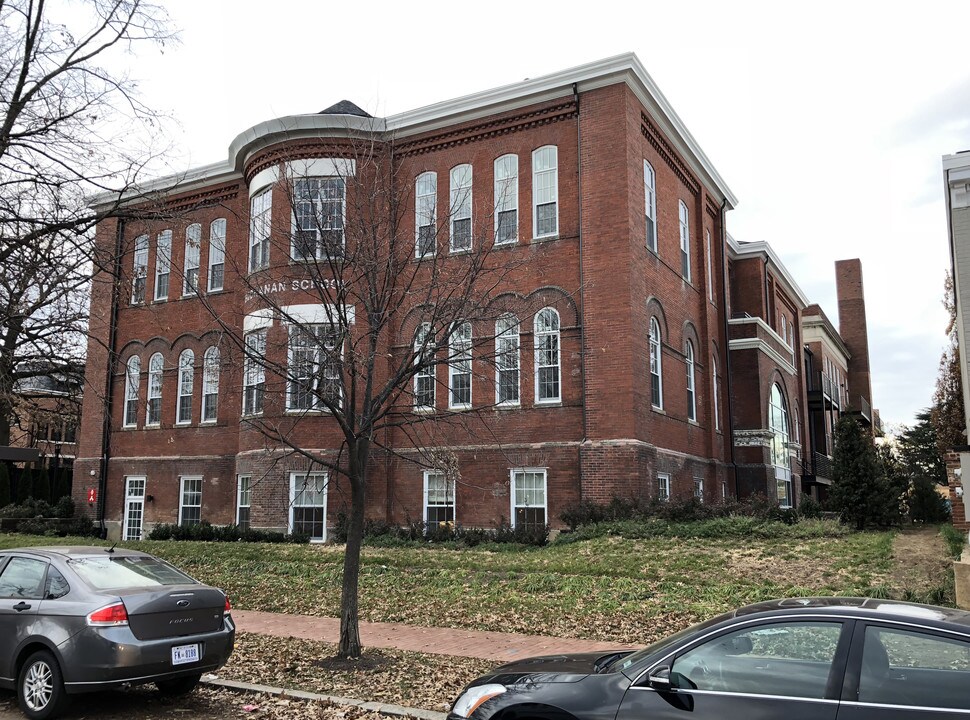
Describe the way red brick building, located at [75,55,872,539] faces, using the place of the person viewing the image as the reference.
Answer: facing the viewer and to the left of the viewer

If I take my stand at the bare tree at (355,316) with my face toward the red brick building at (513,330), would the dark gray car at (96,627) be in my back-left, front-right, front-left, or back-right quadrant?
back-left

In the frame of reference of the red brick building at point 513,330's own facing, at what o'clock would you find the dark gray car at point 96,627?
The dark gray car is roughly at 11 o'clock from the red brick building.

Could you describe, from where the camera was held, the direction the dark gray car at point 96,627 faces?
facing away from the viewer and to the left of the viewer

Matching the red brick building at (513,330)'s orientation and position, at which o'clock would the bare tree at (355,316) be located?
The bare tree is roughly at 11 o'clock from the red brick building.

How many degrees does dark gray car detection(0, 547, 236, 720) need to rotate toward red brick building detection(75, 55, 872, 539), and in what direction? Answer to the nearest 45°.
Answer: approximately 90° to its right

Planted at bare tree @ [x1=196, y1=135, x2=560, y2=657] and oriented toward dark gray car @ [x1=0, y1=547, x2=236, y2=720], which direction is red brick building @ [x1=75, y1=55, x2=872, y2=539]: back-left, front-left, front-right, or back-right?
back-right

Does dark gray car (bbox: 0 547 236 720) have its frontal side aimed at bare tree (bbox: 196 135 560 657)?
no

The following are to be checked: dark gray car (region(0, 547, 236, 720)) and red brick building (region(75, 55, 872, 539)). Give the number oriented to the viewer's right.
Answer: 0
